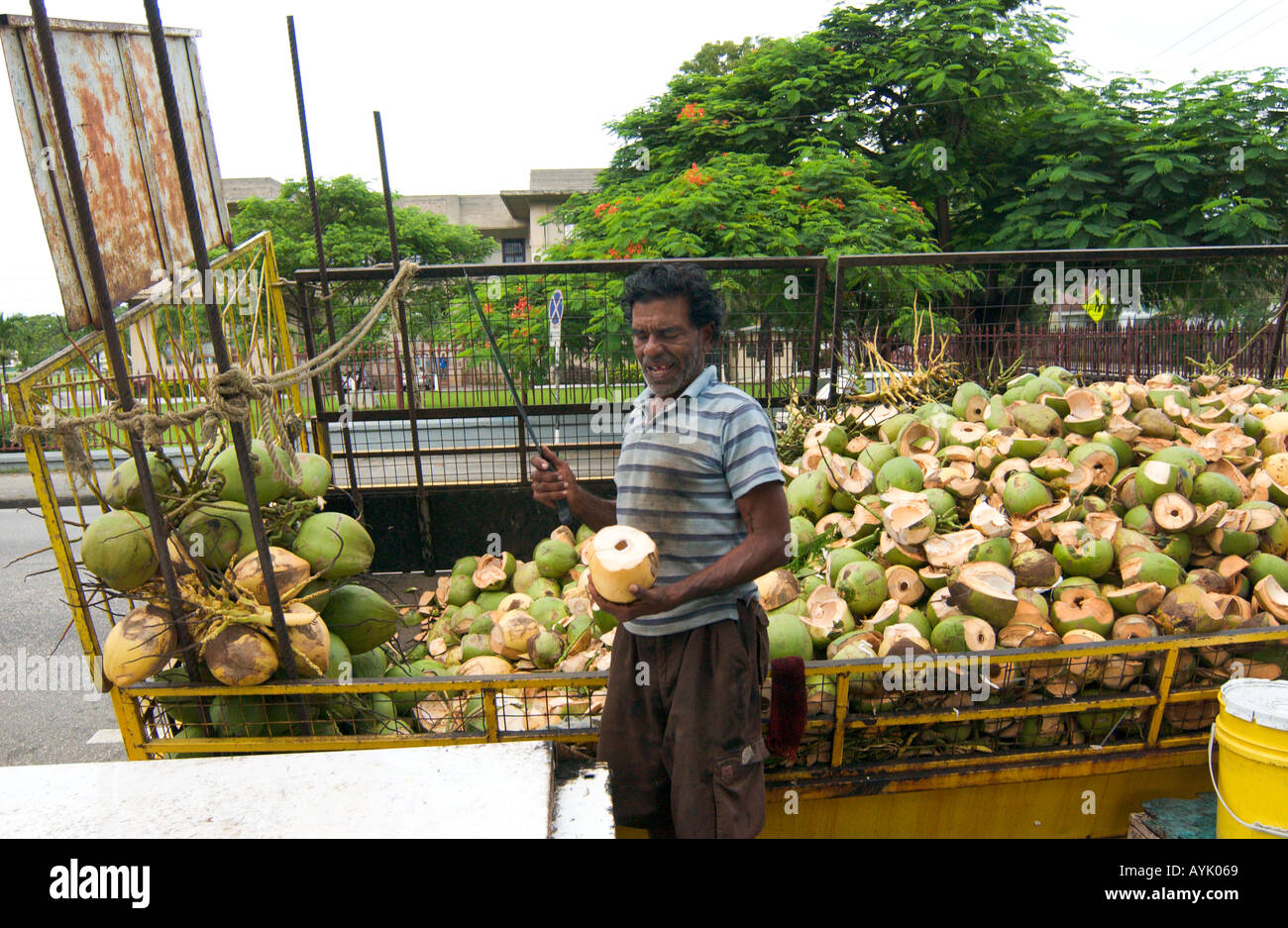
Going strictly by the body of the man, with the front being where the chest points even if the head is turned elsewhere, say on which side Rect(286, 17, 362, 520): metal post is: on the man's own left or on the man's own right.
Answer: on the man's own right

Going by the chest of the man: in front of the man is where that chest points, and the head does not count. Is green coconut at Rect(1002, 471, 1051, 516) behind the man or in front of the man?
behind

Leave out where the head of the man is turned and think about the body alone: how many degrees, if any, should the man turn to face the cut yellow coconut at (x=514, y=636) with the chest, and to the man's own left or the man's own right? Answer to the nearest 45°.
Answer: approximately 90° to the man's own right

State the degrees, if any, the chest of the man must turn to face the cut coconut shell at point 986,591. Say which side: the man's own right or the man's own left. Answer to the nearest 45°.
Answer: approximately 180°

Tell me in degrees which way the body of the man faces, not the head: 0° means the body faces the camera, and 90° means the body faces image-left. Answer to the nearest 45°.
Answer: approximately 45°

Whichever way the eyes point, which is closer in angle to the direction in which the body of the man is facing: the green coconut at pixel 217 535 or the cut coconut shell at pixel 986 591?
the green coconut

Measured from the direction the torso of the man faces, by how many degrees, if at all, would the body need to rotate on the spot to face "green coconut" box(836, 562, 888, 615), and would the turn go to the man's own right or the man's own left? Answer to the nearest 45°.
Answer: approximately 180°

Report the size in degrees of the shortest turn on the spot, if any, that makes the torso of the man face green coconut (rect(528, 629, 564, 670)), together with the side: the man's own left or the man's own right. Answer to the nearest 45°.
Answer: approximately 90° to the man's own right

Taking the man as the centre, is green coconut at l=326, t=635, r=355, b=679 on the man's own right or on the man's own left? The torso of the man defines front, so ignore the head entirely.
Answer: on the man's own right

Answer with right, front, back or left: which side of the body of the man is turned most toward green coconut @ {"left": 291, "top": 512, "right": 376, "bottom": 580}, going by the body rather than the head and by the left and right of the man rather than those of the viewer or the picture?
right
